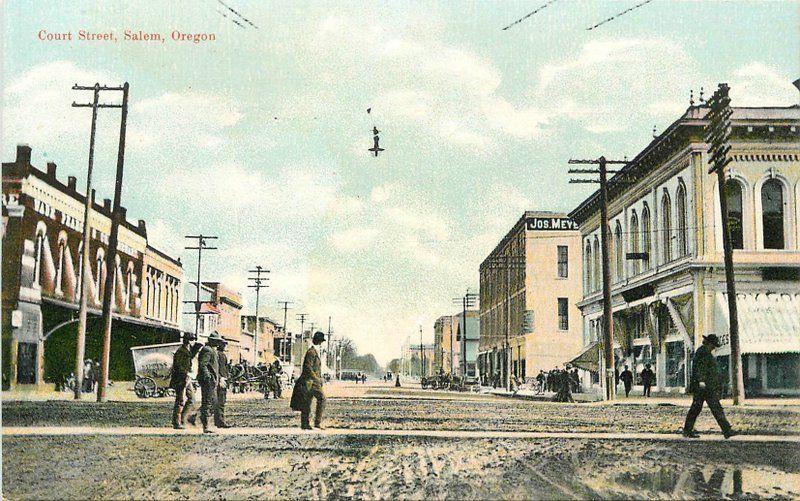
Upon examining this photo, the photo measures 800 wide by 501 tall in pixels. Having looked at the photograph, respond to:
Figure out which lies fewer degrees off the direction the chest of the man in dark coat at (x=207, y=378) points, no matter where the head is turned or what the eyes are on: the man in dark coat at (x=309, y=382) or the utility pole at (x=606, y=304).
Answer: the man in dark coat

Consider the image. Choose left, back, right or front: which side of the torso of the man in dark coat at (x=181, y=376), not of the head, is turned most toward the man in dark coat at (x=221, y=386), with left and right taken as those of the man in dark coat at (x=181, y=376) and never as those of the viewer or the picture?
front

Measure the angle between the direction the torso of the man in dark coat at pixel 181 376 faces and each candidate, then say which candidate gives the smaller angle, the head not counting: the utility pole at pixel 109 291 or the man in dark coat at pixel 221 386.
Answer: the man in dark coat
